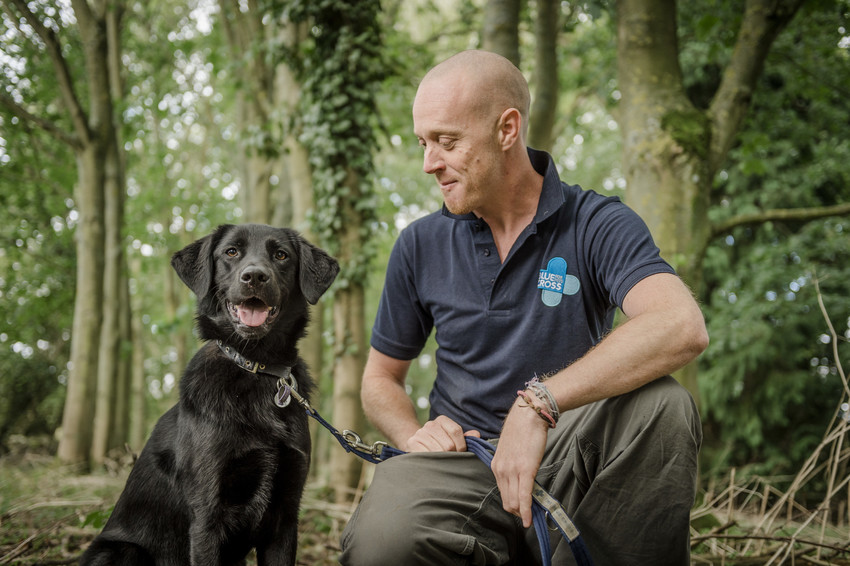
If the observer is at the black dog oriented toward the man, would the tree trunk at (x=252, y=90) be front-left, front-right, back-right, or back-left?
back-left

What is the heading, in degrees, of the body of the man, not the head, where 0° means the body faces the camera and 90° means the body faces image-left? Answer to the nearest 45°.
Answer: approximately 0°

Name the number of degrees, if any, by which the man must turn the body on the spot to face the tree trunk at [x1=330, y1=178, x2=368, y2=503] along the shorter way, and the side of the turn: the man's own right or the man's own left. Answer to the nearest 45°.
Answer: approximately 135° to the man's own right

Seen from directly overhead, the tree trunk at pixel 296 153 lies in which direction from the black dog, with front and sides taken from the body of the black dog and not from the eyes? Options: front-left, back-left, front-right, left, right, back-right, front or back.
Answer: back-left

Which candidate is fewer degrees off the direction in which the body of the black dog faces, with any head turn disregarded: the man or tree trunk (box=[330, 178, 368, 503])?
the man

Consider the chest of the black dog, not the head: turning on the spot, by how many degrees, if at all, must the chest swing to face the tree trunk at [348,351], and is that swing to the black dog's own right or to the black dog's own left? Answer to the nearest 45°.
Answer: approximately 135° to the black dog's own left

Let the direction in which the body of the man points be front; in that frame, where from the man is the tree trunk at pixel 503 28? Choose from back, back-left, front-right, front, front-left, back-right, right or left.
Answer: back

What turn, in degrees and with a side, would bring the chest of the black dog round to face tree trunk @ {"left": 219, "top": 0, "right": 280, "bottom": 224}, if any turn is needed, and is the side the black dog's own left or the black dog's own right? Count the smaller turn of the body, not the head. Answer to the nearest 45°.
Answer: approximately 135° to the black dog's own left
